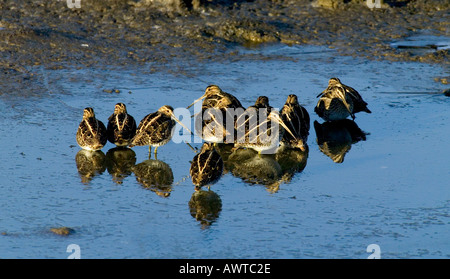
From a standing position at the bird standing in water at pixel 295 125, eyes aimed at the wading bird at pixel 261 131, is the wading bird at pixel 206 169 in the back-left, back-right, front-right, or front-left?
front-left

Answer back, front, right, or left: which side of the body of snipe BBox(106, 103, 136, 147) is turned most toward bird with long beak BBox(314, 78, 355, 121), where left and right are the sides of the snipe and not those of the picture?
right

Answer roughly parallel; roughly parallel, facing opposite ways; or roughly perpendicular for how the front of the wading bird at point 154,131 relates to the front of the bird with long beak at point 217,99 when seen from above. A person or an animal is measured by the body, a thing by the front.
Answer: roughly parallel, facing opposite ways

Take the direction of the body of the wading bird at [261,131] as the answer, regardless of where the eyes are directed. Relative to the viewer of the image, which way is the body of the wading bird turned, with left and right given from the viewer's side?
facing to the right of the viewer

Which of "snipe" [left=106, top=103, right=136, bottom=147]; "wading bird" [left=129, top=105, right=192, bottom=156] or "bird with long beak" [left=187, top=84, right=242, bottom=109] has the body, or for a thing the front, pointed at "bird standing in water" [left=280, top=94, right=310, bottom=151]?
the wading bird

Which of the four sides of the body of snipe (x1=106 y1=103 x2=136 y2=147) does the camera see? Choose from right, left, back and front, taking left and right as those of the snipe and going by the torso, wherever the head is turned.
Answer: back

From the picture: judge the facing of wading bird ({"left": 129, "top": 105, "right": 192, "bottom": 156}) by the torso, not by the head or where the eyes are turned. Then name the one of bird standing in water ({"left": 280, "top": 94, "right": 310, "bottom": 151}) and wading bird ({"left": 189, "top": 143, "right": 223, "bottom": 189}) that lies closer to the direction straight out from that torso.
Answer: the bird standing in water

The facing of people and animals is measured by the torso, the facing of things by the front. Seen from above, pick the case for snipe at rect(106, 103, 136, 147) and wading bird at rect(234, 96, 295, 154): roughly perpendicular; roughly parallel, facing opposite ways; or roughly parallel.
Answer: roughly perpendicular

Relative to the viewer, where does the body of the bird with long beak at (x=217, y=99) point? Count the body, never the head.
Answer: to the viewer's left

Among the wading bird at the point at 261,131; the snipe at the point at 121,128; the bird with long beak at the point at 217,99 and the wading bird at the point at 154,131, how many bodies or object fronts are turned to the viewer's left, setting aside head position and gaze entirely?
1

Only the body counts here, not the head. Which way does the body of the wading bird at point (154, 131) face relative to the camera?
to the viewer's right

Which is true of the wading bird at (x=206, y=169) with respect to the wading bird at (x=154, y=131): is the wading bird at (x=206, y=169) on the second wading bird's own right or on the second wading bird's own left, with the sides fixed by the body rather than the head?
on the second wading bird's own right

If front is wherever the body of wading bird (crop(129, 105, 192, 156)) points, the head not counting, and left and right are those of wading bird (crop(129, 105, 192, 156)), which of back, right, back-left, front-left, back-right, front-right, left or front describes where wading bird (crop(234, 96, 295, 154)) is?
front

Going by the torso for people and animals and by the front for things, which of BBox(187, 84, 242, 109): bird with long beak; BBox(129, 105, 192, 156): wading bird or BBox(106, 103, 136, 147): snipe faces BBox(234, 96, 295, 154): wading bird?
BBox(129, 105, 192, 156): wading bird
